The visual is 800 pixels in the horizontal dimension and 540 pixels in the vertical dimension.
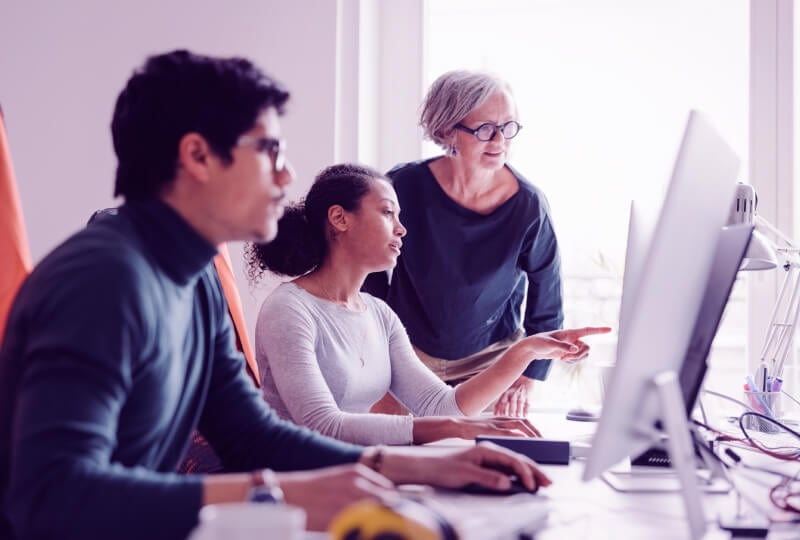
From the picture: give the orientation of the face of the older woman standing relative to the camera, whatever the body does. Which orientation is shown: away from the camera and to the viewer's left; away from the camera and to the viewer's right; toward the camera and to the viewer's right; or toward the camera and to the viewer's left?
toward the camera and to the viewer's right

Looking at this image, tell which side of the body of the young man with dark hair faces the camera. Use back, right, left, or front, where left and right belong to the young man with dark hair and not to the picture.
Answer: right

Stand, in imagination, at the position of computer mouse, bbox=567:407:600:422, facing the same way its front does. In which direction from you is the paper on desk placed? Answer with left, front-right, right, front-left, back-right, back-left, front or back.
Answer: right

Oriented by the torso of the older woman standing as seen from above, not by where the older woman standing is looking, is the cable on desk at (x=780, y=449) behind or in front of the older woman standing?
in front

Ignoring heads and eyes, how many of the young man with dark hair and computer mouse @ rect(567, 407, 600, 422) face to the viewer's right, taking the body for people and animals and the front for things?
2

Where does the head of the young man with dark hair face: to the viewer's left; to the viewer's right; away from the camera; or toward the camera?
to the viewer's right

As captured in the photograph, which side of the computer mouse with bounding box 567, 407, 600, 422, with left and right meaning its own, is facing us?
right

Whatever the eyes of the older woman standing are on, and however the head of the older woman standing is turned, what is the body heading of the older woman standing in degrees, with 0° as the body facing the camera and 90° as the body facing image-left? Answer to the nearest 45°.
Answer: approximately 315°

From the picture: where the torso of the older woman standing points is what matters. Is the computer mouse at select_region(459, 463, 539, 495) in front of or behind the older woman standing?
in front

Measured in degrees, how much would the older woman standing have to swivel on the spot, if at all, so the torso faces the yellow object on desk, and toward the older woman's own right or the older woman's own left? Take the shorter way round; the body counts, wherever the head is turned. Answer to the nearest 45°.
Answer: approximately 45° to the older woman's own right
